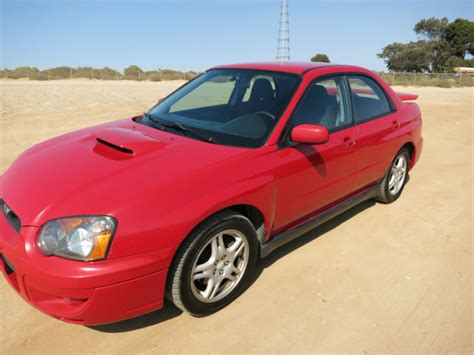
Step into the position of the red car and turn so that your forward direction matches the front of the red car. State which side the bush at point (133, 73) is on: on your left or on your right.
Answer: on your right

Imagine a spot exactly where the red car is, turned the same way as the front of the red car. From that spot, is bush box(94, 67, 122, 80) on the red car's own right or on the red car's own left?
on the red car's own right

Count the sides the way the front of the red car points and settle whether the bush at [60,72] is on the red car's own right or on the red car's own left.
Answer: on the red car's own right

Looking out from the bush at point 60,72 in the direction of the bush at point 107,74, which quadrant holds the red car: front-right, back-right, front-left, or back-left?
front-right

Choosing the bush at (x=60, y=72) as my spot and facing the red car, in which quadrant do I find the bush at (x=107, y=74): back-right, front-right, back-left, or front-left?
front-left

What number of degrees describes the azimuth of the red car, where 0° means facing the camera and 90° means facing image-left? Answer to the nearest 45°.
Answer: approximately 45°
